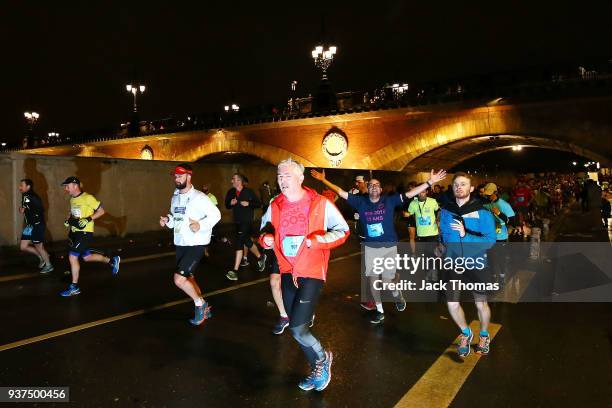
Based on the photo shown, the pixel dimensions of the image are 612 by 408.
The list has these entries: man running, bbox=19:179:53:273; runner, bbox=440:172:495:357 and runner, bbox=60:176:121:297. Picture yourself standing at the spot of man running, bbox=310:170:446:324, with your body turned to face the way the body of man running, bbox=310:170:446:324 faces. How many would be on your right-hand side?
2

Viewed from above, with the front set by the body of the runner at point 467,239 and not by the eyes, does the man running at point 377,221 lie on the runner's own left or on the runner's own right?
on the runner's own right

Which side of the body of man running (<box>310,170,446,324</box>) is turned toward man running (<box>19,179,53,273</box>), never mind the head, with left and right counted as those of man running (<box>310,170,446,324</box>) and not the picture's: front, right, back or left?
right

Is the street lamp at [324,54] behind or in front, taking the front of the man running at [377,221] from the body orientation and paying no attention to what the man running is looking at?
behind

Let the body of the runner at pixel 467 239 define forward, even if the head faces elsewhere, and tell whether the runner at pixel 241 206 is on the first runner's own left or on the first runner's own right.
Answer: on the first runner's own right

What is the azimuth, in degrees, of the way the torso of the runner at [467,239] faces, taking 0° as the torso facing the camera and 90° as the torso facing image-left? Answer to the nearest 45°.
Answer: approximately 0°

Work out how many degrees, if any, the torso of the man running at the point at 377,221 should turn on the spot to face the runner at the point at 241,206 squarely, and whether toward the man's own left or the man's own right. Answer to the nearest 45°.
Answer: approximately 135° to the man's own right

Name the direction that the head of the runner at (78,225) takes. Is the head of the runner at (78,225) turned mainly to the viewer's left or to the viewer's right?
to the viewer's left

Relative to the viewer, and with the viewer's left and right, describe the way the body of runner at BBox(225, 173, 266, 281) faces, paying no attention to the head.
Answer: facing the viewer and to the left of the viewer

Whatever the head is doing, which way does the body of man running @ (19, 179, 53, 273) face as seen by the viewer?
to the viewer's left

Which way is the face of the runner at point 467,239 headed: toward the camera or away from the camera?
toward the camera

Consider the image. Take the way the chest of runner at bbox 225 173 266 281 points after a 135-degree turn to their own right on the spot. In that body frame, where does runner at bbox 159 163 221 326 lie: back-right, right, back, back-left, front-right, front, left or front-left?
back

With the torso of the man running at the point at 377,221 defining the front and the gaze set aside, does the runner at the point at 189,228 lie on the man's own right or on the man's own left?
on the man's own right

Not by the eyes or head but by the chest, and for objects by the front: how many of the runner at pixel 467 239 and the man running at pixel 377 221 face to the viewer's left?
0

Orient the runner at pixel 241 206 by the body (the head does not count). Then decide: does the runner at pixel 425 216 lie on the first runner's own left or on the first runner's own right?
on the first runner's own left

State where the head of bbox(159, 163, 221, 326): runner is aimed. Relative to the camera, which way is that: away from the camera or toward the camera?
toward the camera

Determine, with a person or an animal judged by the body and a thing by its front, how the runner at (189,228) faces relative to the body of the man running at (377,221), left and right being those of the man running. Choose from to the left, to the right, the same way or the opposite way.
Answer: the same way
